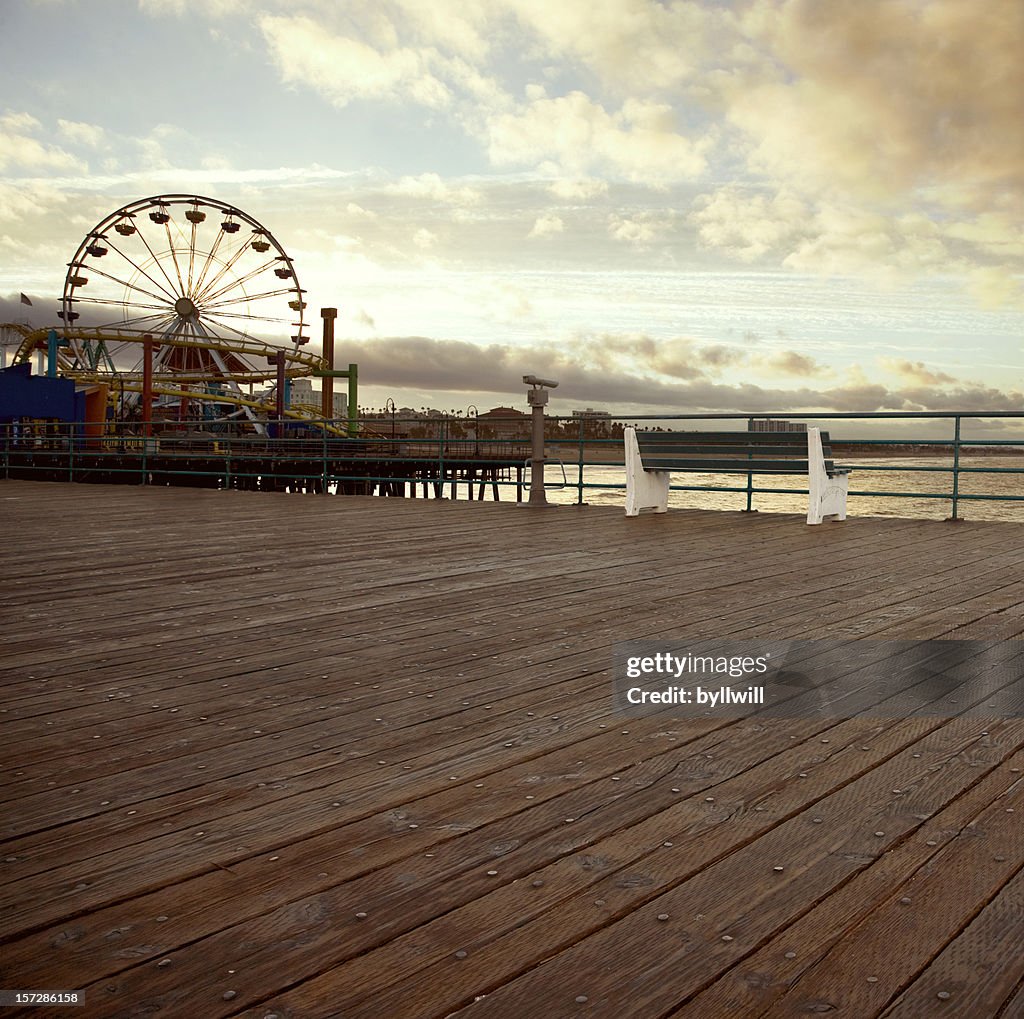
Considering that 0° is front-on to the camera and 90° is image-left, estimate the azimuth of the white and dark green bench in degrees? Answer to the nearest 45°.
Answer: approximately 225°

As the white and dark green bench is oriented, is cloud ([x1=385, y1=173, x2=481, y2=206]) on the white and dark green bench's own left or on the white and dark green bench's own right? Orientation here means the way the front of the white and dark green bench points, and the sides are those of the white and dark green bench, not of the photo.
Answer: on the white and dark green bench's own left

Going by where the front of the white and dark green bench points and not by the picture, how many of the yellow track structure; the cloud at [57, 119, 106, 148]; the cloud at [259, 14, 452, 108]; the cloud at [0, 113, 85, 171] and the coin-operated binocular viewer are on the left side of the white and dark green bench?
5

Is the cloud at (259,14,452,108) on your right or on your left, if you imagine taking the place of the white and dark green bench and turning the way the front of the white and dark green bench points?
on your left

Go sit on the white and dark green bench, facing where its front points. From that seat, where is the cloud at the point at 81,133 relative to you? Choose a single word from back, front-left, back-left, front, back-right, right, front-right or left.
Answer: left

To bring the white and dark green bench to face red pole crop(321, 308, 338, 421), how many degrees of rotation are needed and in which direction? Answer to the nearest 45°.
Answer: approximately 90° to its left
